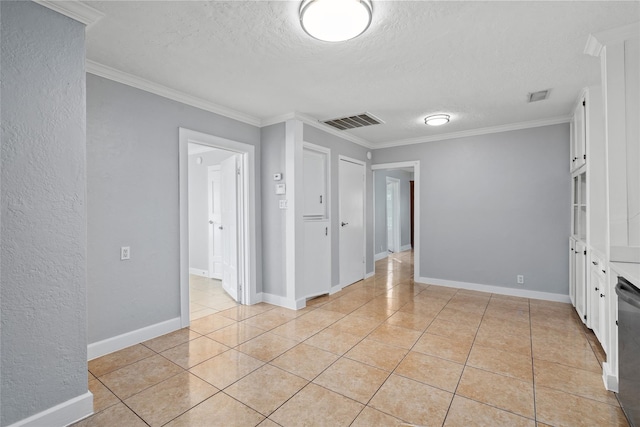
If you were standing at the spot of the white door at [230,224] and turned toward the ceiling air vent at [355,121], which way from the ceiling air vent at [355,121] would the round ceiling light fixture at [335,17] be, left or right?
right

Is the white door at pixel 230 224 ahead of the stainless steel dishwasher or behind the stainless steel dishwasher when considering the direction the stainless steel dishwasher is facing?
ahead

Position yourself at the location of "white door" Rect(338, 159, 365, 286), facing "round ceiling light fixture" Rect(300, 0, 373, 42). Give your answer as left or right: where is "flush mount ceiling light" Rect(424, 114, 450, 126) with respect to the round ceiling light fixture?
left

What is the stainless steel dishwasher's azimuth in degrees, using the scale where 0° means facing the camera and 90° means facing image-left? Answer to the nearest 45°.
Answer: approximately 90°

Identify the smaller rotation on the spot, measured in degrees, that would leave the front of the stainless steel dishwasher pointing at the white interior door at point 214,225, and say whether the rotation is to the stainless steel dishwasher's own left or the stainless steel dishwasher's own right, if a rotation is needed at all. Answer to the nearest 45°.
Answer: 0° — it already faces it

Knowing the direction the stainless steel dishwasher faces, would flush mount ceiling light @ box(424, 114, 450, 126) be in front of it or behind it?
in front

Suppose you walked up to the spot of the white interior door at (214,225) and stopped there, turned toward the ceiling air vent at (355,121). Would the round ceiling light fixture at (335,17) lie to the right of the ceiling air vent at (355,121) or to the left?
right
